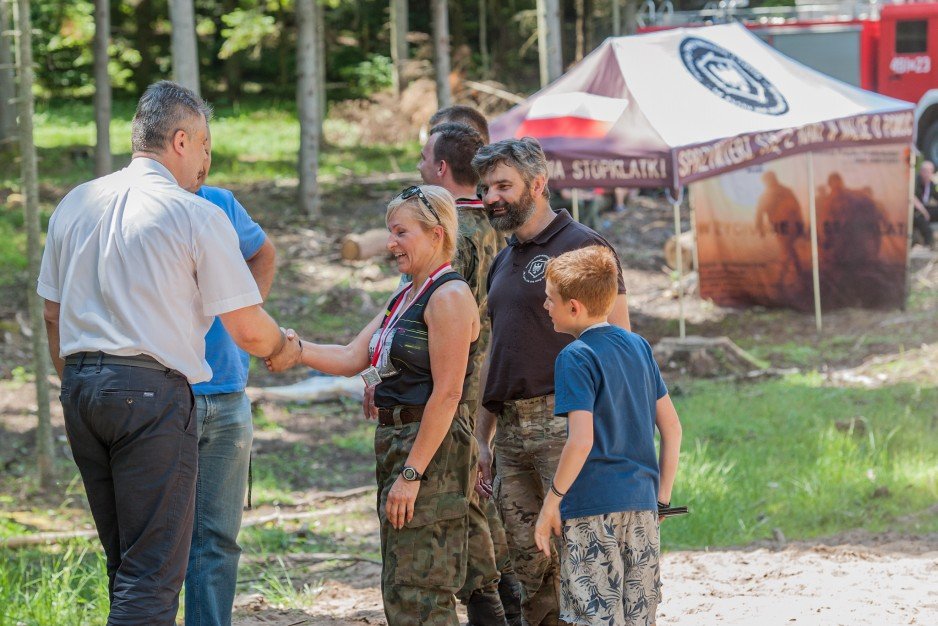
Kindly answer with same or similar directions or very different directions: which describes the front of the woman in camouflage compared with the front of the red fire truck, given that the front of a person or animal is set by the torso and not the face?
very different directions

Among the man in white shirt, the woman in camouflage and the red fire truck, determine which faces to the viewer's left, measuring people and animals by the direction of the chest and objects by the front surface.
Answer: the woman in camouflage

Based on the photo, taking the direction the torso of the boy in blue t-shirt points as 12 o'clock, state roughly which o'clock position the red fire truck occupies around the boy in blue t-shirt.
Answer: The red fire truck is roughly at 2 o'clock from the boy in blue t-shirt.

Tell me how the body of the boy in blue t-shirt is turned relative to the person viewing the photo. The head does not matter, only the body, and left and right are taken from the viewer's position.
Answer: facing away from the viewer and to the left of the viewer

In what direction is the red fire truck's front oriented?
to the viewer's right

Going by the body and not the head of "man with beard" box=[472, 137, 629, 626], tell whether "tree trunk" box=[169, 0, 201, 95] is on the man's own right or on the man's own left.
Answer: on the man's own right

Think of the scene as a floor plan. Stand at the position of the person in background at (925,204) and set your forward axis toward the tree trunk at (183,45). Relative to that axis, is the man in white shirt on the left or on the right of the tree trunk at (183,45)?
left

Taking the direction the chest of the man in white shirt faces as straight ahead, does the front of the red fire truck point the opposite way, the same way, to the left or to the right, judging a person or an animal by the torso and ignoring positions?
to the right

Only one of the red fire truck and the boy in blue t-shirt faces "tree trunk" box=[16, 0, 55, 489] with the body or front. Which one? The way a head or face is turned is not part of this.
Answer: the boy in blue t-shirt

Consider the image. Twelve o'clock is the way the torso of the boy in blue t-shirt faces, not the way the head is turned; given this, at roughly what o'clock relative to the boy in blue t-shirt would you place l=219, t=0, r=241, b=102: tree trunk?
The tree trunk is roughly at 1 o'clock from the boy in blue t-shirt.

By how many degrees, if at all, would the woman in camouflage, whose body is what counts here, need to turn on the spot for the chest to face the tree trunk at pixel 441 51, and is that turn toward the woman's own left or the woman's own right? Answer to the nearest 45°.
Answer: approximately 90° to the woman's own right

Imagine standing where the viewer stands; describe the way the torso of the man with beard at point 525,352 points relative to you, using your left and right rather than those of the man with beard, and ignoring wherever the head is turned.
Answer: facing the viewer and to the left of the viewer

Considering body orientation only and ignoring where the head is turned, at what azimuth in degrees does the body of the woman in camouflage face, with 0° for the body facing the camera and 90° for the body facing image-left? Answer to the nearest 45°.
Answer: approximately 90°

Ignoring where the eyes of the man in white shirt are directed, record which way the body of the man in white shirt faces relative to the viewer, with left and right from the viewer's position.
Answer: facing away from the viewer and to the right of the viewer

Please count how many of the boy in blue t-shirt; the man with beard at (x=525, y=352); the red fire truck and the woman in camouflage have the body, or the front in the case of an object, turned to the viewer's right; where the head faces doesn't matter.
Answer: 1

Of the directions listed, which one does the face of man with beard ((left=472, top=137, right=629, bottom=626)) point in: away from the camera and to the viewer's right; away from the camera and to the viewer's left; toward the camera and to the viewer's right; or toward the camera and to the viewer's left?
toward the camera and to the viewer's left

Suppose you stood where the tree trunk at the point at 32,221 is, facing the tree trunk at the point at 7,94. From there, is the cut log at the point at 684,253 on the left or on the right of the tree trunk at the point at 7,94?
right
